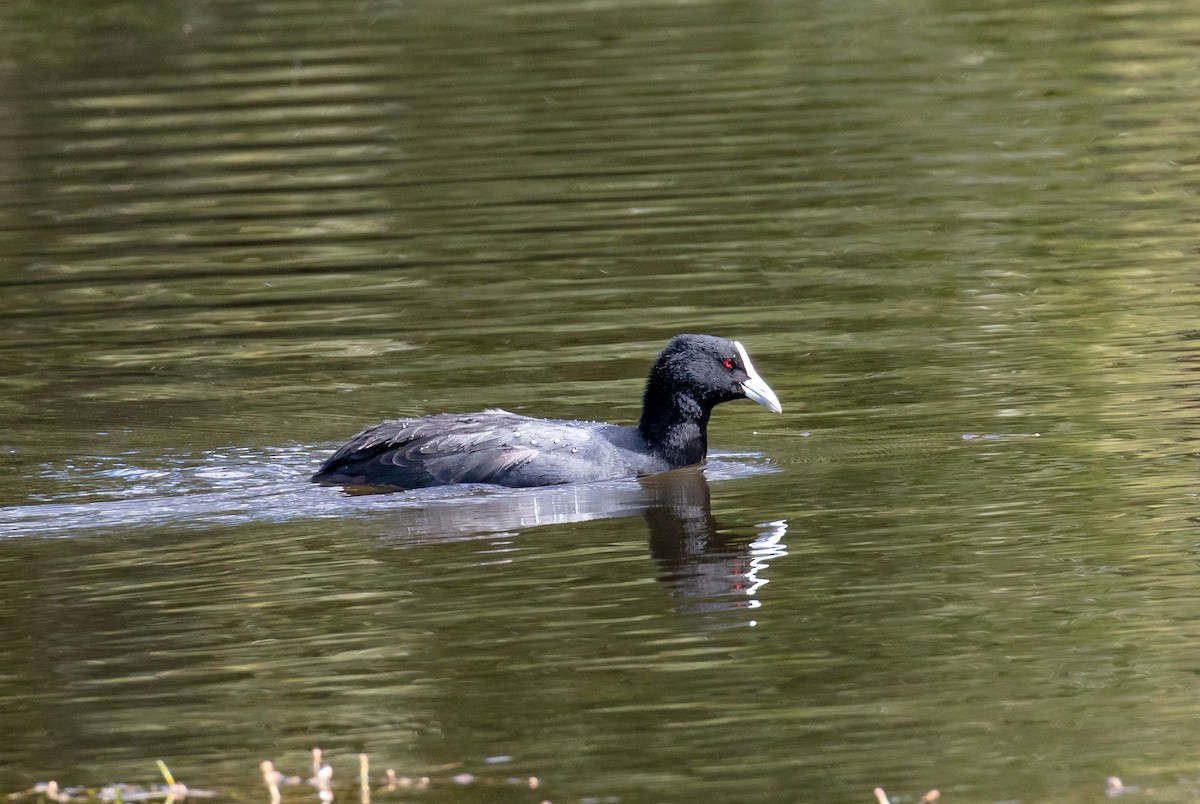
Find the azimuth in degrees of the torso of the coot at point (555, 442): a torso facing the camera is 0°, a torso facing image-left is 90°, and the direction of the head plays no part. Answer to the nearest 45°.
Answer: approximately 270°
